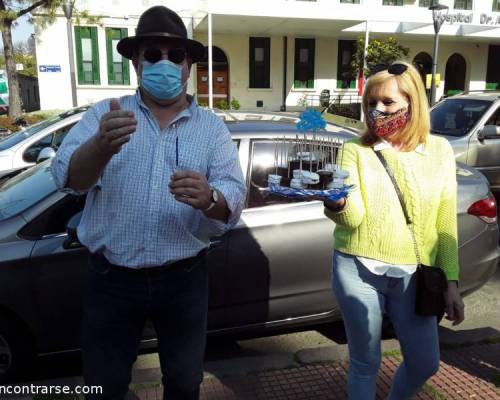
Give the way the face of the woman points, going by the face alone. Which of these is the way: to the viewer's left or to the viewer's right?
to the viewer's left

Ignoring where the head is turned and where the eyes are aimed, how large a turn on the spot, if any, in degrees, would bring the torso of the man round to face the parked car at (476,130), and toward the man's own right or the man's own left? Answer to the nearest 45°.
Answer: approximately 135° to the man's own left

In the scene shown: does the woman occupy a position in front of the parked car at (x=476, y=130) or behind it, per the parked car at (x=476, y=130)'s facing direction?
in front

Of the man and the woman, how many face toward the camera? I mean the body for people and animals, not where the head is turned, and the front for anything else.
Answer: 2

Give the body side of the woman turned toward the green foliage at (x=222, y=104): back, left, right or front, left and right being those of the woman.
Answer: back

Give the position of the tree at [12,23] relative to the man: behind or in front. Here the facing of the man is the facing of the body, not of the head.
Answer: behind

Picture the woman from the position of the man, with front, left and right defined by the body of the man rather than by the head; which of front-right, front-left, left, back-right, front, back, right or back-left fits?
left

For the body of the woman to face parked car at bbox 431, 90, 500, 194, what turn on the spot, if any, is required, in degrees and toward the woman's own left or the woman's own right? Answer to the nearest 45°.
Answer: approximately 180°

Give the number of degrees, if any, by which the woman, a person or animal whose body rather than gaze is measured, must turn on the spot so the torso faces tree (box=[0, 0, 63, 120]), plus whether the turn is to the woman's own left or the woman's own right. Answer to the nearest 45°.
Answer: approximately 135° to the woman's own right

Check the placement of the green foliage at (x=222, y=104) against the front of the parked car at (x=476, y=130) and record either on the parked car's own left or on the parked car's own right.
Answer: on the parked car's own right
